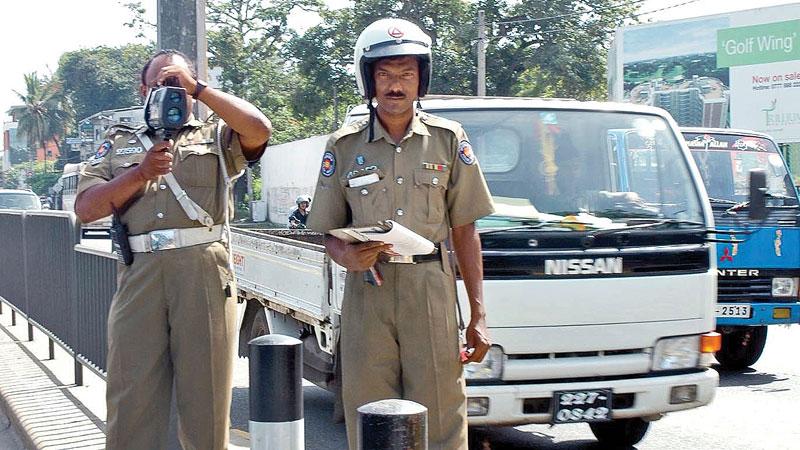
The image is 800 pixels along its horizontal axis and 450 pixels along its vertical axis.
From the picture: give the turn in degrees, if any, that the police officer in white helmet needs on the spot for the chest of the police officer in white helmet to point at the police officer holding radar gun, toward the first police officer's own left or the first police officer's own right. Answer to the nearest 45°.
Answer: approximately 90° to the first police officer's own right

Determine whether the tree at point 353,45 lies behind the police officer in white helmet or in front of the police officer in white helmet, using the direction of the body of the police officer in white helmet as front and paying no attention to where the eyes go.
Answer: behind

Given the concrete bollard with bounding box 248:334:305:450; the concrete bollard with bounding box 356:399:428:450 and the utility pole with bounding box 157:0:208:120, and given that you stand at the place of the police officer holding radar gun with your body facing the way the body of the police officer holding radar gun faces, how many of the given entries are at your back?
1

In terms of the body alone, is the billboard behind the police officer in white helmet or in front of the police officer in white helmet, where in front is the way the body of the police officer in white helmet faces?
behind

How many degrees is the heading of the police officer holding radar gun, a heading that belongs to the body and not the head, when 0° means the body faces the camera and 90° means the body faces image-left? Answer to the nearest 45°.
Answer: approximately 0°

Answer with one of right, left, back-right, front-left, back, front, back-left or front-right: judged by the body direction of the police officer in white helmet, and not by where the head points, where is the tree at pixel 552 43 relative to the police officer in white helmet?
back

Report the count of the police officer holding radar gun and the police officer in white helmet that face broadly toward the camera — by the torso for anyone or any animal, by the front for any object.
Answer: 2
